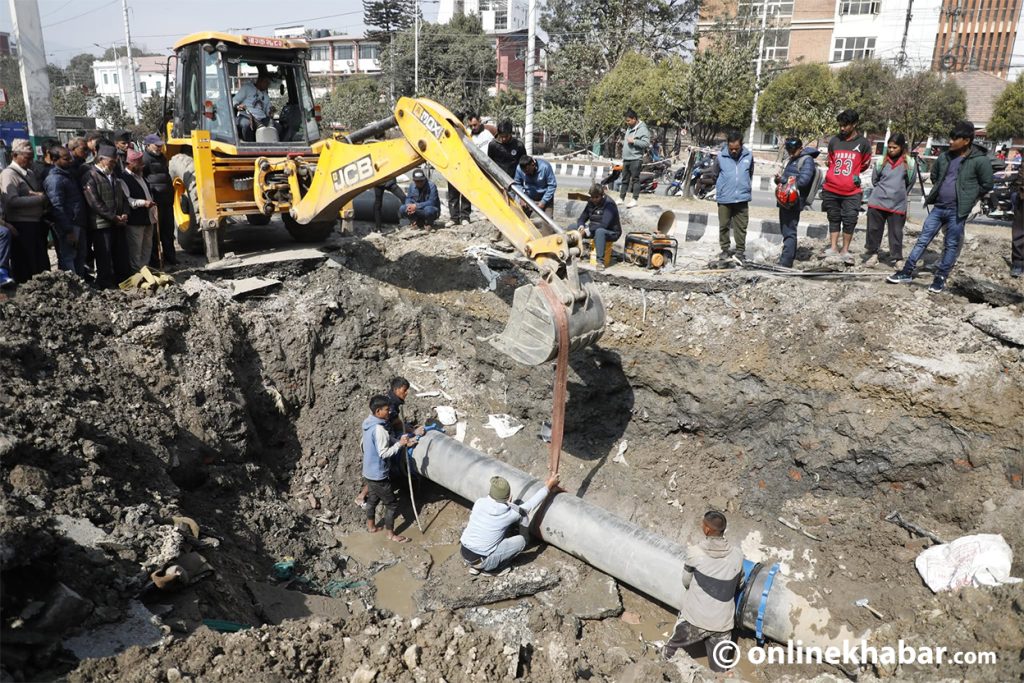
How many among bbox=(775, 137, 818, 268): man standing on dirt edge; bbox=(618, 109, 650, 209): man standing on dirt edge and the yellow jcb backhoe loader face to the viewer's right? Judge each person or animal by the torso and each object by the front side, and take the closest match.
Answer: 0

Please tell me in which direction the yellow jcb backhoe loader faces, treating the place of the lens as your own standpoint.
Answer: facing away from the viewer and to the left of the viewer

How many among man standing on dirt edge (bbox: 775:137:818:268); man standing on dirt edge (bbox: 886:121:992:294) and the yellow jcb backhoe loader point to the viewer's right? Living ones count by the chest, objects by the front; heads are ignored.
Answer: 0

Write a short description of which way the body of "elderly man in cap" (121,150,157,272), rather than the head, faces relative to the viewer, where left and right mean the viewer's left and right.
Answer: facing the viewer and to the right of the viewer

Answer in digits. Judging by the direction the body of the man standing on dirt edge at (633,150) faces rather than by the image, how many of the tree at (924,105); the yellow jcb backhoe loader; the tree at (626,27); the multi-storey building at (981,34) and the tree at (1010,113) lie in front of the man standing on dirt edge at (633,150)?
1

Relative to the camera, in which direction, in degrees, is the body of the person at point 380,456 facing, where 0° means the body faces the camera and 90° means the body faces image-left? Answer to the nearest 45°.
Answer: approximately 270°

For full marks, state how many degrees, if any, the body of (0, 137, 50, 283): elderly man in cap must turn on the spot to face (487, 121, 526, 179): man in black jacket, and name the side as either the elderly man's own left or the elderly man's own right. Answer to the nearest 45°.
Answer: approximately 45° to the elderly man's own left

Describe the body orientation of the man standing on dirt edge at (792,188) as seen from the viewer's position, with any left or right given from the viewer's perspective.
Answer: facing the viewer and to the left of the viewer

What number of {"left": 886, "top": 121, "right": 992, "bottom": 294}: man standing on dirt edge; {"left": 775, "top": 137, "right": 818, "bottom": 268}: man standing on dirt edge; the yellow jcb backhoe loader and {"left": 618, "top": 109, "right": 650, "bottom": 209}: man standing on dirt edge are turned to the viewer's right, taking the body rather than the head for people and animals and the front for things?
0

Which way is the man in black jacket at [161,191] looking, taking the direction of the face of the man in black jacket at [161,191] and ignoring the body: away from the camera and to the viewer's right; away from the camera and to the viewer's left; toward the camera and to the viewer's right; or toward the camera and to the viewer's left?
toward the camera and to the viewer's right

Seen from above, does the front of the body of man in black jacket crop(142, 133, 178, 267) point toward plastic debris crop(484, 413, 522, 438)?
yes

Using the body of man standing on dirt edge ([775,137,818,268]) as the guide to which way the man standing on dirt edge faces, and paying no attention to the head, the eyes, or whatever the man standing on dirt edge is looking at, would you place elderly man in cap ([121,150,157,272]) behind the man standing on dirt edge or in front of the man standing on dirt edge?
in front

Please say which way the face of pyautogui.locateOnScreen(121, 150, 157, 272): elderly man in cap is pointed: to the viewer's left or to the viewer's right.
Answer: to the viewer's right

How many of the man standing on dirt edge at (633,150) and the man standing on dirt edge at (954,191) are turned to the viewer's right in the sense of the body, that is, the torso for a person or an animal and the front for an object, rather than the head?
0

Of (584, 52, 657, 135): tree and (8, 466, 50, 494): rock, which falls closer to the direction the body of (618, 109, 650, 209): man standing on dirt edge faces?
the rock

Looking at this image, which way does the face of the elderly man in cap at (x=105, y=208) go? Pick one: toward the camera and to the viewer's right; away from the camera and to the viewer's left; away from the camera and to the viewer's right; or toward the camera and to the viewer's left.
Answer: toward the camera and to the viewer's right

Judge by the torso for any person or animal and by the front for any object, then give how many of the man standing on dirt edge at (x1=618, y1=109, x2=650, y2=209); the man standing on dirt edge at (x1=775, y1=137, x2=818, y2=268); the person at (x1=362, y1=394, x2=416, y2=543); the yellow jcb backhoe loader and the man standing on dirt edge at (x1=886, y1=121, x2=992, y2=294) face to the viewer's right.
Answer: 1

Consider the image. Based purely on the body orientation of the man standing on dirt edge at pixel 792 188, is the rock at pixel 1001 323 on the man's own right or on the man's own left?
on the man's own left

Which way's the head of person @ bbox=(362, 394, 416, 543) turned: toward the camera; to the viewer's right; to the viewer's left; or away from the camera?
to the viewer's right
